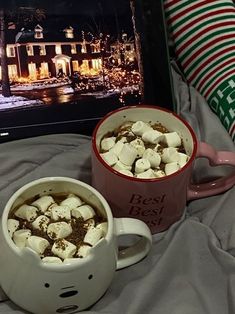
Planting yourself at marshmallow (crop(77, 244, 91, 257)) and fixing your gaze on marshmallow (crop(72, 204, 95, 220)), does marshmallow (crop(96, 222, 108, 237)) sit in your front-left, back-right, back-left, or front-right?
front-right

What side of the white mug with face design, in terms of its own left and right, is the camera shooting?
front
